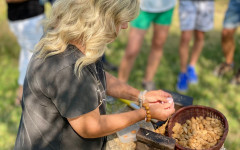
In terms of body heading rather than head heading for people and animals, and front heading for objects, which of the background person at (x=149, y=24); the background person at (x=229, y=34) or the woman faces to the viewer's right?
the woman

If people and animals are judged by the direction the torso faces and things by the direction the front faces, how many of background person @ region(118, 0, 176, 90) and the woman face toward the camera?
1

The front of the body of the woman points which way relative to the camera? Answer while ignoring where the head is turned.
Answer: to the viewer's right

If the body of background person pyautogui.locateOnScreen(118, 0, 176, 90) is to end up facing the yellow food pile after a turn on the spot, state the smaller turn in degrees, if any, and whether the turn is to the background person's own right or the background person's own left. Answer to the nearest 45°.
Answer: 0° — they already face it

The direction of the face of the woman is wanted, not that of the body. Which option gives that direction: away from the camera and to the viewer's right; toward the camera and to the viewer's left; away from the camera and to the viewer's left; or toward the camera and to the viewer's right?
away from the camera and to the viewer's right

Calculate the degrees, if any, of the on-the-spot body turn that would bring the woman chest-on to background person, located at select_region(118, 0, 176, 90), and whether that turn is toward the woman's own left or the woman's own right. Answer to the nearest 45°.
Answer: approximately 90° to the woman's own left

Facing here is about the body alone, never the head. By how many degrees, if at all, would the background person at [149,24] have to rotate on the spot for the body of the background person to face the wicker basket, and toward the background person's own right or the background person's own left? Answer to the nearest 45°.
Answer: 0° — they already face it

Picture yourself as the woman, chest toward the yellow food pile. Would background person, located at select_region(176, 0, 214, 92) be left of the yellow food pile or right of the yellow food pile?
left
